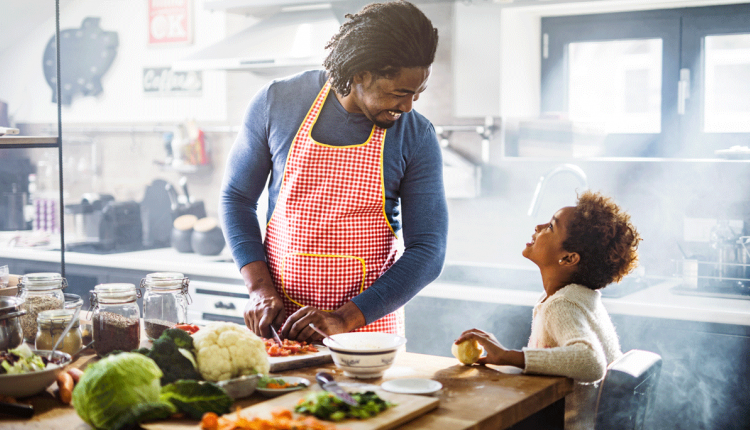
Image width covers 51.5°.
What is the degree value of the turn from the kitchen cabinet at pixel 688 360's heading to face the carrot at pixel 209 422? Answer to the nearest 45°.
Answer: approximately 45° to its right

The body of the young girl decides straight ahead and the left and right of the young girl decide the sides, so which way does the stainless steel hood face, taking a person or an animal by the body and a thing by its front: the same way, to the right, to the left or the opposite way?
to the left

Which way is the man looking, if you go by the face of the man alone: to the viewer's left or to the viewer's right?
to the viewer's right

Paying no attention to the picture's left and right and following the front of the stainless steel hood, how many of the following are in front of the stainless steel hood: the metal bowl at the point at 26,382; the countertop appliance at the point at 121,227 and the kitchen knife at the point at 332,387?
2

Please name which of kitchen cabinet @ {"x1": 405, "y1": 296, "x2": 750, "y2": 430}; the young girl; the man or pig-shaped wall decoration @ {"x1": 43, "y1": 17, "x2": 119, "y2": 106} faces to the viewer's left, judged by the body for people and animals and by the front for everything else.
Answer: the young girl

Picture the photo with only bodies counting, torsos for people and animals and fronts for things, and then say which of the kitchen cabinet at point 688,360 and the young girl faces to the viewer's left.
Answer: the young girl

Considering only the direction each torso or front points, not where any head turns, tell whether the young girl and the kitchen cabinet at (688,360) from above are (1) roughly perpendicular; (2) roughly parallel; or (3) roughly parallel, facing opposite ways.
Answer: roughly perpendicular

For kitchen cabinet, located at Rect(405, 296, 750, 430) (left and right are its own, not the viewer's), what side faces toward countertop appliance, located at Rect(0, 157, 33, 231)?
right

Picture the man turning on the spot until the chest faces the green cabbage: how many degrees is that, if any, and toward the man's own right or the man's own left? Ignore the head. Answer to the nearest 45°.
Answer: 0° — they already face it

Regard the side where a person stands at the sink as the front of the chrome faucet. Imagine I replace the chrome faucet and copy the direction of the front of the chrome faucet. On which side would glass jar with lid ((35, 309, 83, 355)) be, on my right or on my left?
on my right

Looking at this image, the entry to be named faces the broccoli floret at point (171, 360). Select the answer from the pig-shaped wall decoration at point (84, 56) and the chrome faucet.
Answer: the pig-shaped wall decoration

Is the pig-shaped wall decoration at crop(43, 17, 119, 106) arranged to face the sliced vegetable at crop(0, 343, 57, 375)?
yes

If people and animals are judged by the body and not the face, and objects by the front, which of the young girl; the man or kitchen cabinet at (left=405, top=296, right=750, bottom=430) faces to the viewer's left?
the young girl

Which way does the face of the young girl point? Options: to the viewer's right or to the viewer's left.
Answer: to the viewer's left
